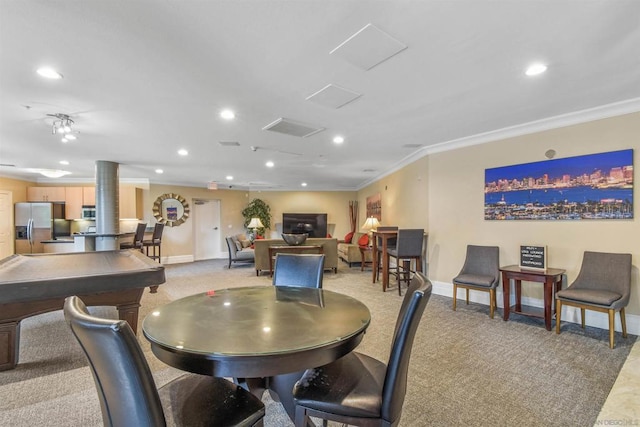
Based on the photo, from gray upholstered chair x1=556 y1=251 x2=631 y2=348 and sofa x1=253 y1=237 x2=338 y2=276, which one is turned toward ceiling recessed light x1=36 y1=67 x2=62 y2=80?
the gray upholstered chair

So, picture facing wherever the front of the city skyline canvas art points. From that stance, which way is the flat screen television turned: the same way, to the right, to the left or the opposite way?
to the left

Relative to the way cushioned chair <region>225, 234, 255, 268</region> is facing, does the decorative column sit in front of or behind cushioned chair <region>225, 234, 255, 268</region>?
behind

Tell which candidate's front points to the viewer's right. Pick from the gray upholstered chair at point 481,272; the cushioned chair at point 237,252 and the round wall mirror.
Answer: the cushioned chair

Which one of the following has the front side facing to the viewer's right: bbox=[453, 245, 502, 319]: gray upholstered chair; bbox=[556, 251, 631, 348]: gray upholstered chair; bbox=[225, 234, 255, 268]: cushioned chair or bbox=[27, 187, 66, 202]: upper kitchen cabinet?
the cushioned chair

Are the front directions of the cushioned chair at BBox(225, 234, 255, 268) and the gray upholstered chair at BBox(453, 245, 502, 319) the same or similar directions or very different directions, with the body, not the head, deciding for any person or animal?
very different directions

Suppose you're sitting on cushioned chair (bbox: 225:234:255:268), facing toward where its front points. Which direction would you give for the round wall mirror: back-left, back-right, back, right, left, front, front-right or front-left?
back-left

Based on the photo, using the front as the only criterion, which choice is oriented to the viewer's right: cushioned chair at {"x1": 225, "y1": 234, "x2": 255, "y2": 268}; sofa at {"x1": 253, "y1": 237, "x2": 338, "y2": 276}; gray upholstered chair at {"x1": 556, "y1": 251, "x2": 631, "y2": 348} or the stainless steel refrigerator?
cushioned chair at {"x1": 225, "y1": 234, "x2": 255, "y2": 268}

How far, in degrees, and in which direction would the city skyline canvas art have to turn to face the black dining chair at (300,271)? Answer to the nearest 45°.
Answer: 0° — it already faces it

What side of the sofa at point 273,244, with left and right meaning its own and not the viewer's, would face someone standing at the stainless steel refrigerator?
left

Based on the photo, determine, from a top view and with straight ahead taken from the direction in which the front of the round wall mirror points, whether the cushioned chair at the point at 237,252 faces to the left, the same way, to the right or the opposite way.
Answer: to the left

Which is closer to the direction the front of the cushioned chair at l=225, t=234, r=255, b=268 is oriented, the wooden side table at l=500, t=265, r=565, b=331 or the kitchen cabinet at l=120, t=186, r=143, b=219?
the wooden side table
